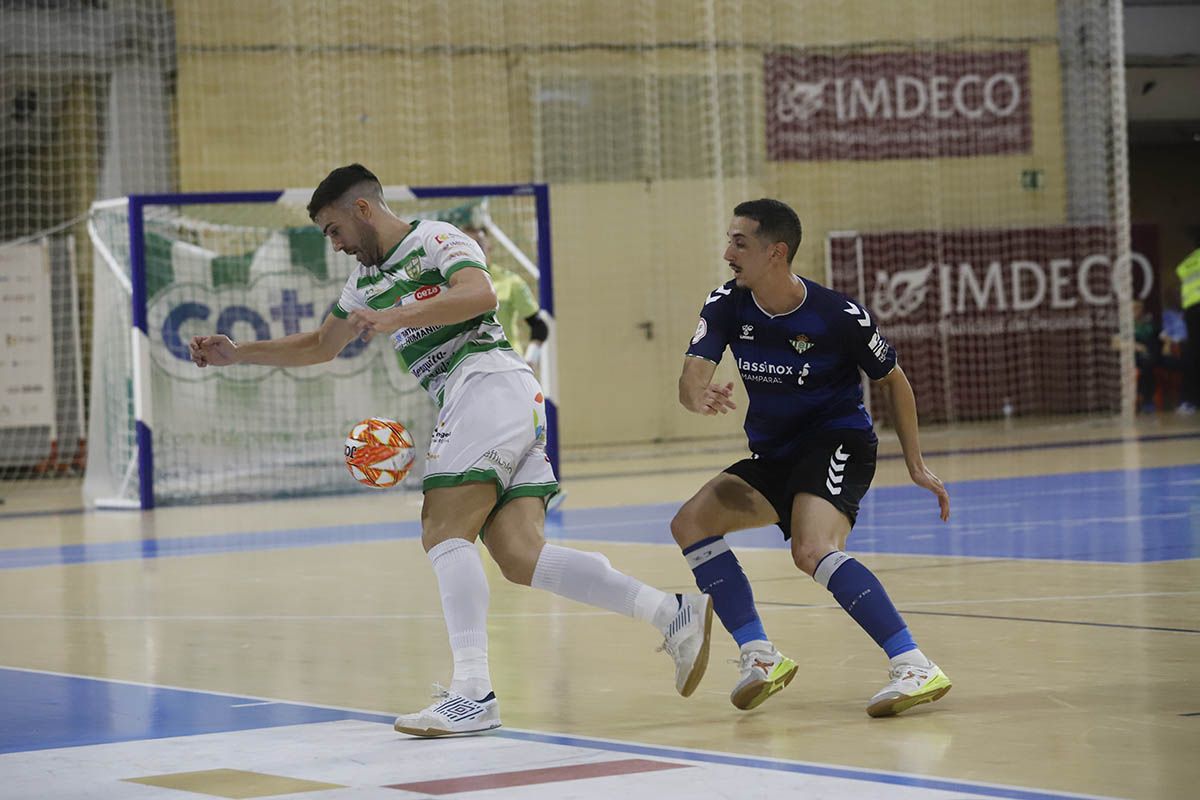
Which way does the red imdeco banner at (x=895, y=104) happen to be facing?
toward the camera

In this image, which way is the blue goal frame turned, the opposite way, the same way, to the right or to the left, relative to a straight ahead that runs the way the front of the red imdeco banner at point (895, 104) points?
the same way

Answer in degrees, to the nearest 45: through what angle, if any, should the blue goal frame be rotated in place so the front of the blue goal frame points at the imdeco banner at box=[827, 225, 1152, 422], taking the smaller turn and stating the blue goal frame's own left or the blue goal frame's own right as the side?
approximately 135° to the blue goal frame's own left

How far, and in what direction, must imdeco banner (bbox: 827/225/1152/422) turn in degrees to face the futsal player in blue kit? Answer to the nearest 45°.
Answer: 0° — it already faces them

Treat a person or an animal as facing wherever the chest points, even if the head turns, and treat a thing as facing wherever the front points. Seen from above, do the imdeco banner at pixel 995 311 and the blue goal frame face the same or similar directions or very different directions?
same or similar directions

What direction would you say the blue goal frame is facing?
toward the camera

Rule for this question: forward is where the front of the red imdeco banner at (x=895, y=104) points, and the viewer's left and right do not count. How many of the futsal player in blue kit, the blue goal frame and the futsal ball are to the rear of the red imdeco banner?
0

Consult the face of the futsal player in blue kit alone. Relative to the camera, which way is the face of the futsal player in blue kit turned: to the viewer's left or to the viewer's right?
to the viewer's left

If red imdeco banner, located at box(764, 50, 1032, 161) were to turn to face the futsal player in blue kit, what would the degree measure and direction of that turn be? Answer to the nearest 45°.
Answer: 0° — it already faces them

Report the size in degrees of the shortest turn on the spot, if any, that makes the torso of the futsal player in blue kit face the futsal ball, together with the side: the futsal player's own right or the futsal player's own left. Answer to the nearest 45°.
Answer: approximately 45° to the futsal player's own right

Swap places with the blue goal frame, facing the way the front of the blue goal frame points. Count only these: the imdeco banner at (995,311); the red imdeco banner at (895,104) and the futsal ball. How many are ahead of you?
1

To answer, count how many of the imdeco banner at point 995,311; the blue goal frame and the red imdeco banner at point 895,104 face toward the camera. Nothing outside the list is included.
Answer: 3

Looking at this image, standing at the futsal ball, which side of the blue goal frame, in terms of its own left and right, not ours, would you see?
front

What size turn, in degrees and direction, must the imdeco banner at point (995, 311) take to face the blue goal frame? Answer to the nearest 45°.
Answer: approximately 45° to its right
